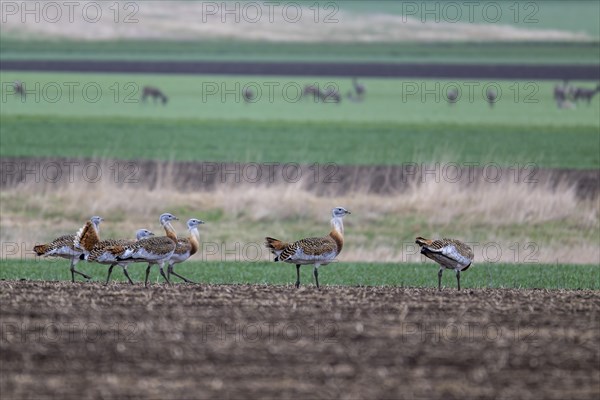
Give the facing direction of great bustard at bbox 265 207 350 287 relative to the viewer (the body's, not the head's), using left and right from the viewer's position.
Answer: facing to the right of the viewer

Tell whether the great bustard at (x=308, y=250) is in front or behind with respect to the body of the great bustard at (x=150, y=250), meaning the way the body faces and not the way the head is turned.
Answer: in front

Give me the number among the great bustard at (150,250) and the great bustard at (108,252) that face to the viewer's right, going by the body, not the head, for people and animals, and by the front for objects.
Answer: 2

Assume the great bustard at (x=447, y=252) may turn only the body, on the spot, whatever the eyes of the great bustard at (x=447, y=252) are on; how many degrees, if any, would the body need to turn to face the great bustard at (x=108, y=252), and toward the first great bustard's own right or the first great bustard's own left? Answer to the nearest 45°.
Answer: approximately 180°

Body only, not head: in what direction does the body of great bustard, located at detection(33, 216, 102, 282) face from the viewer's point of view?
to the viewer's right

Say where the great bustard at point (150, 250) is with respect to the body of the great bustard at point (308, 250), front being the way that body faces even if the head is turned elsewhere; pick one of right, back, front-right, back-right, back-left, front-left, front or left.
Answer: back

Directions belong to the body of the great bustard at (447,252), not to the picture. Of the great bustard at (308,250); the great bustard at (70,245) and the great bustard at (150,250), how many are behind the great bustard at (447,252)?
3

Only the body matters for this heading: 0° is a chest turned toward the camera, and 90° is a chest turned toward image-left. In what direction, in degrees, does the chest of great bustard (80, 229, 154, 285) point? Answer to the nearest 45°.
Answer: approximately 270°

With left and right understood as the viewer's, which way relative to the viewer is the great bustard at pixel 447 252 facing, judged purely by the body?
facing to the right of the viewer

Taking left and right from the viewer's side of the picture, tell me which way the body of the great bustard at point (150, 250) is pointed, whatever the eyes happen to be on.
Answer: facing to the right of the viewer
